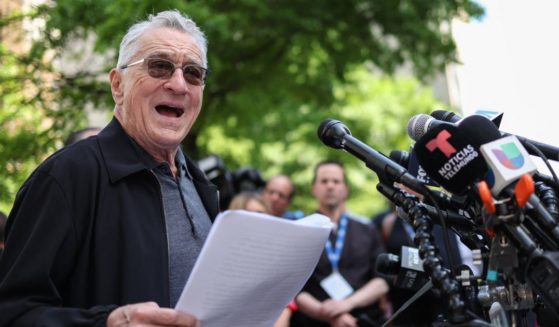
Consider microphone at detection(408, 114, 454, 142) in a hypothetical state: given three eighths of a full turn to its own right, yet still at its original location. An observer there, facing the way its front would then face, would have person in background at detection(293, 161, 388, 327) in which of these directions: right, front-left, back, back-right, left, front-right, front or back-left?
front-left

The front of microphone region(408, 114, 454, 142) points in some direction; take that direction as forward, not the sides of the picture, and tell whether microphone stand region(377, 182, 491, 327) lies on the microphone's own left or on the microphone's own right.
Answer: on the microphone's own left

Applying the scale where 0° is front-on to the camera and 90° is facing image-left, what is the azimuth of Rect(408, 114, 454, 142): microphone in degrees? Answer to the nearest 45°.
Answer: approximately 90°

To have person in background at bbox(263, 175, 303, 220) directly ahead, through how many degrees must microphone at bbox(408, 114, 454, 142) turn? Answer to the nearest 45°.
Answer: approximately 90° to its right

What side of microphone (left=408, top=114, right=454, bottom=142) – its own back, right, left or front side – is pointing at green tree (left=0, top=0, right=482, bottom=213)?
right

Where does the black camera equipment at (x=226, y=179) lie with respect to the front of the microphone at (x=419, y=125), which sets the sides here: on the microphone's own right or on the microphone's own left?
on the microphone's own right
